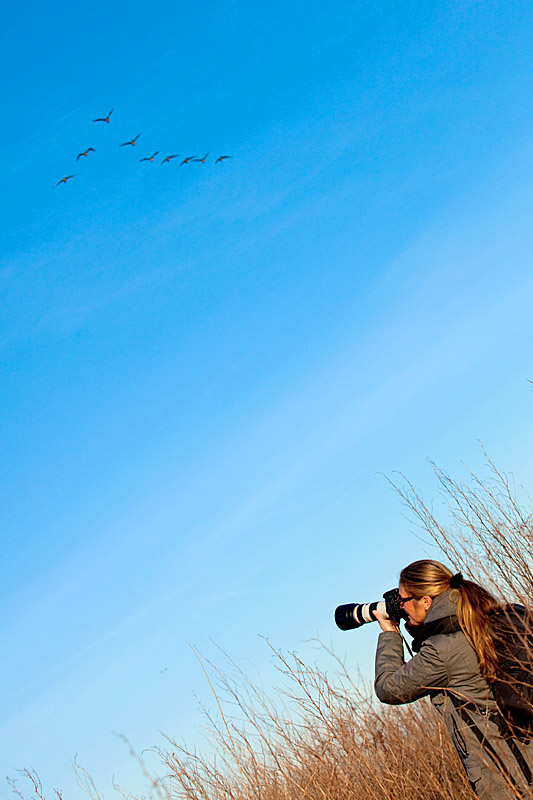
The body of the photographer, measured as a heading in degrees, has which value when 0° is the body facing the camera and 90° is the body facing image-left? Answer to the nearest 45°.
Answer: approximately 90°

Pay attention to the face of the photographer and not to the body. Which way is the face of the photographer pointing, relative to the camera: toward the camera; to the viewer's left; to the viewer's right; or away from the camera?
to the viewer's left
